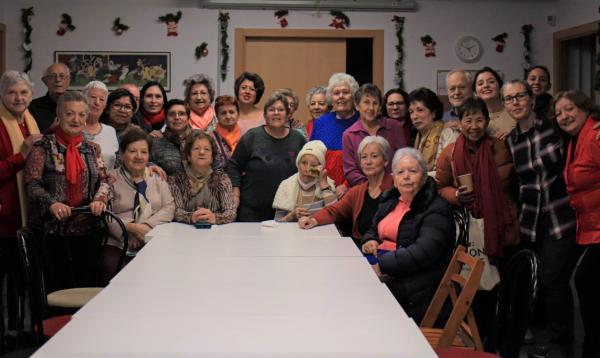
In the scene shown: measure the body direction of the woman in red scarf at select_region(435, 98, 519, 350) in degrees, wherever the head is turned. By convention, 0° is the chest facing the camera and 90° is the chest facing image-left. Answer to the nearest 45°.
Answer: approximately 0°

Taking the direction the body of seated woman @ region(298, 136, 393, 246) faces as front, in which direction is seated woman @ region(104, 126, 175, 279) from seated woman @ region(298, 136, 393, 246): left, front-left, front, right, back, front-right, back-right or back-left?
front-right

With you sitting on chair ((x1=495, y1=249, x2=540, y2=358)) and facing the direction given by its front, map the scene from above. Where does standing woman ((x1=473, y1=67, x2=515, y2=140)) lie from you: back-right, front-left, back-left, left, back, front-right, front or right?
right

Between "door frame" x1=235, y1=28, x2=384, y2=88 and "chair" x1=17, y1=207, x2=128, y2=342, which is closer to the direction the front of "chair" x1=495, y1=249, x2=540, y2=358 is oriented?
the chair

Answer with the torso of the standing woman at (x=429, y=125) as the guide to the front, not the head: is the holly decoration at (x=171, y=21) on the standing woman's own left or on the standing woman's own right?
on the standing woman's own right
